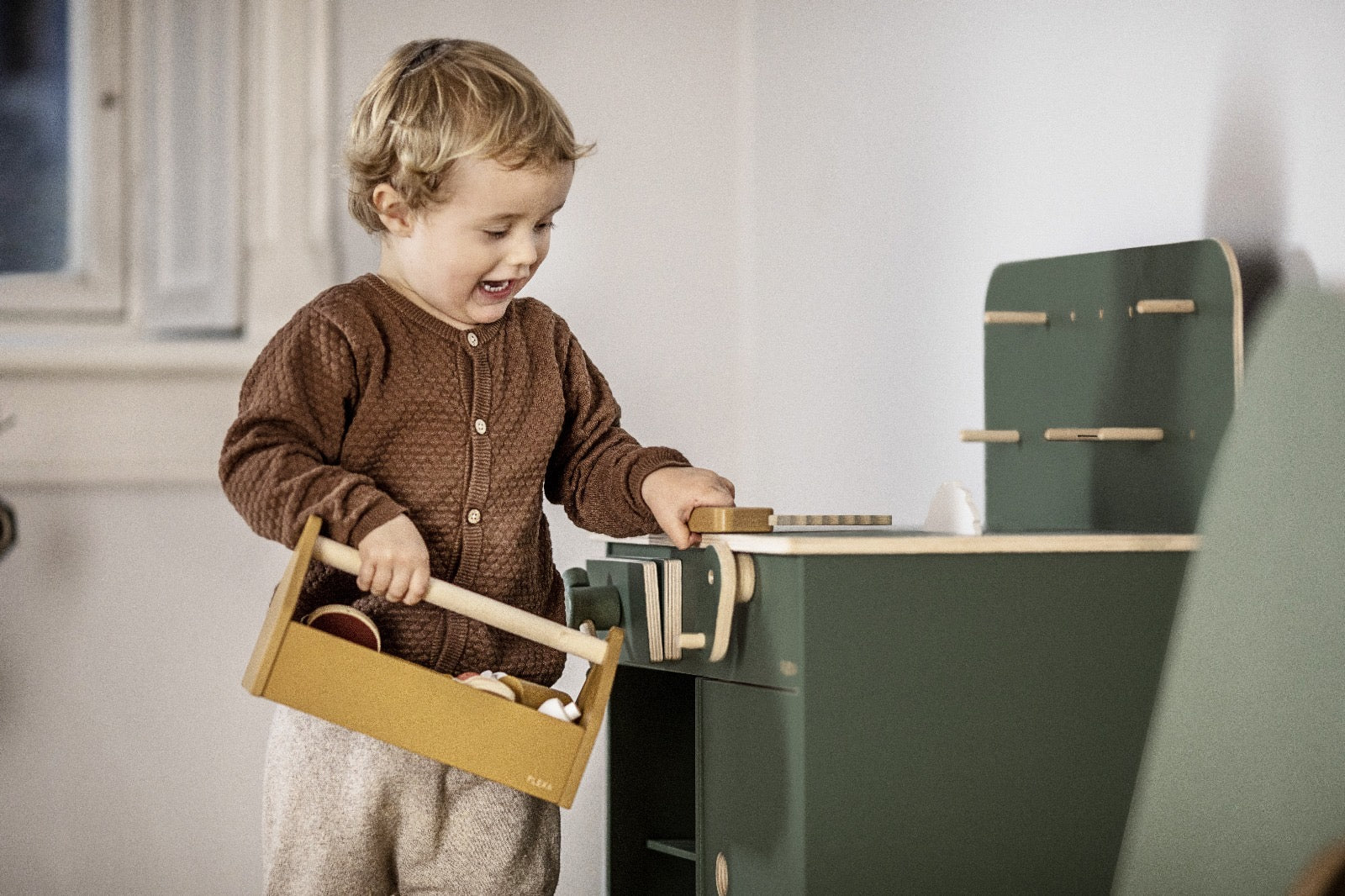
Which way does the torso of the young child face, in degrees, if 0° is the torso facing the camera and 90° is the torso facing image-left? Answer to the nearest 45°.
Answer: approximately 315°

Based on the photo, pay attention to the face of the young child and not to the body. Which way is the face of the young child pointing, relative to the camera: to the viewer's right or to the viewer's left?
to the viewer's right

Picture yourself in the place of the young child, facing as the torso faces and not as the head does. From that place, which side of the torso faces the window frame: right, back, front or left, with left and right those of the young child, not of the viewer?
back
